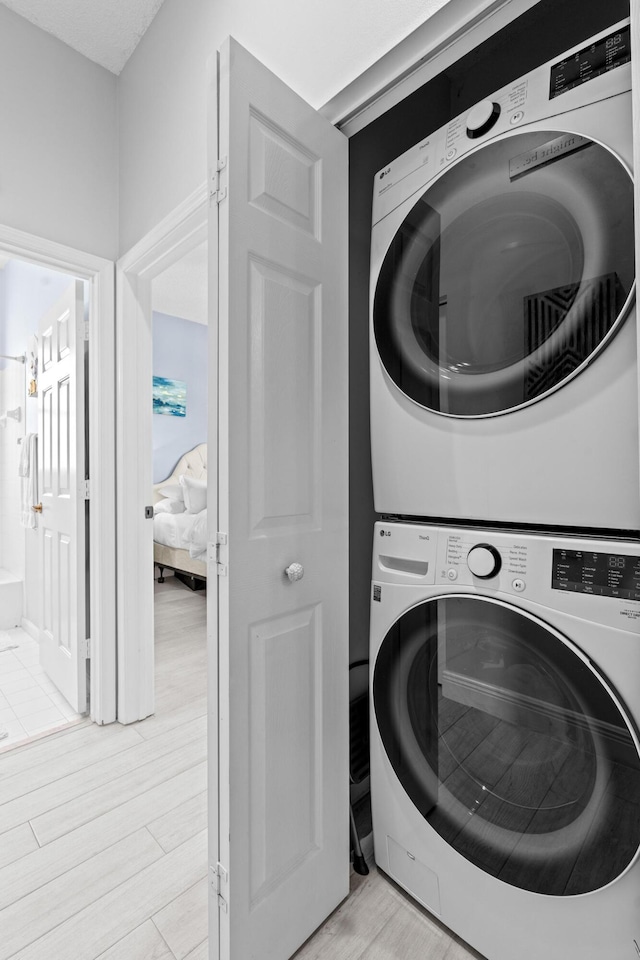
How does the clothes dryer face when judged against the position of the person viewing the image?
facing the viewer and to the left of the viewer

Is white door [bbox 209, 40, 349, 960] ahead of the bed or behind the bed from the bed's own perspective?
ahead

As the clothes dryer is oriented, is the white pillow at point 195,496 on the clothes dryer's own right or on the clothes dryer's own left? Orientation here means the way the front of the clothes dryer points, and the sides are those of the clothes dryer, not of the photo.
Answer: on the clothes dryer's own right

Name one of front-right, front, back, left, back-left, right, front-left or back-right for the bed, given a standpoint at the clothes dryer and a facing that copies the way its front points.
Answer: right

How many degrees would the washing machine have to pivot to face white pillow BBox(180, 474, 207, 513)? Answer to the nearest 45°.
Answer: approximately 90° to its right

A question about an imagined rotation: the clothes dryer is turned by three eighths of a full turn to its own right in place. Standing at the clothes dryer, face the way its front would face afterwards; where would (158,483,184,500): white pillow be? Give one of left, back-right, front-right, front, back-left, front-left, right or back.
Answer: front-left

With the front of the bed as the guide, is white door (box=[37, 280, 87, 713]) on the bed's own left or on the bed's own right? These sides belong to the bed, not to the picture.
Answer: on the bed's own right
